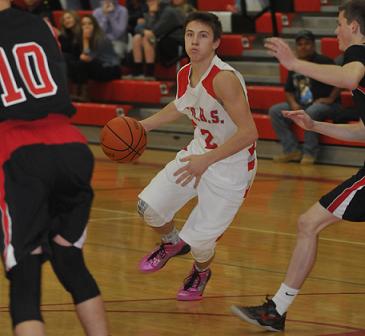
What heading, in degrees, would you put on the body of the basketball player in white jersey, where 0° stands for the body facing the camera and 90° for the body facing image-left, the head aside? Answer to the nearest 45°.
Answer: approximately 45°

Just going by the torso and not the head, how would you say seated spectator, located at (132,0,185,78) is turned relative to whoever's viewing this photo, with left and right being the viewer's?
facing the viewer and to the left of the viewer

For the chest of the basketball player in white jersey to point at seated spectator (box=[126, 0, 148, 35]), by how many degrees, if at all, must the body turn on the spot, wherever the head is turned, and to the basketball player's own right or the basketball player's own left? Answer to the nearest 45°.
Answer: approximately 135° to the basketball player's own right

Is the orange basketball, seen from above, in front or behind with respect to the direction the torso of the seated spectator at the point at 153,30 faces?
in front

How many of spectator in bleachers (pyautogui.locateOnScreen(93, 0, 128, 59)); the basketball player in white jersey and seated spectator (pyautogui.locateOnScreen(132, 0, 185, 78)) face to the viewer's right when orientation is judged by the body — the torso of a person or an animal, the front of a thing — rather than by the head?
0

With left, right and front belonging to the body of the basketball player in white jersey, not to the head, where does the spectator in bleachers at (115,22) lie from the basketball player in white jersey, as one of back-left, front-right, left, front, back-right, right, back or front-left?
back-right

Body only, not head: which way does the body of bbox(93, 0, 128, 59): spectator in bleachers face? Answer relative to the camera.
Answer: toward the camera

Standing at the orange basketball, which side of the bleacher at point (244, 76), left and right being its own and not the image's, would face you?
front

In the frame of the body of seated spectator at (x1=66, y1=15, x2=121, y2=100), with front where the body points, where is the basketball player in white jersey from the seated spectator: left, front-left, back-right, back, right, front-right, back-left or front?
front-left

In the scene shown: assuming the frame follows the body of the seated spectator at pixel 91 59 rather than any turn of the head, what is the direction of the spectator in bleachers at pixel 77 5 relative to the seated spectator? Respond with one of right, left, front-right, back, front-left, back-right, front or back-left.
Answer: back-right

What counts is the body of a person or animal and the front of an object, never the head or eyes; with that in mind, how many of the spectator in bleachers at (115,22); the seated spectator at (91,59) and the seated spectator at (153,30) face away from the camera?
0

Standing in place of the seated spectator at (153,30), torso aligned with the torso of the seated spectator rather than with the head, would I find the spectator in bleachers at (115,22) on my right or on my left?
on my right

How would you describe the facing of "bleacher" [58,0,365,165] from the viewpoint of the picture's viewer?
facing the viewer
